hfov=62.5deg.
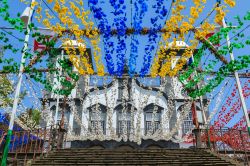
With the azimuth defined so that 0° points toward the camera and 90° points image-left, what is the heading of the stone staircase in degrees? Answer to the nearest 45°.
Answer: approximately 0°

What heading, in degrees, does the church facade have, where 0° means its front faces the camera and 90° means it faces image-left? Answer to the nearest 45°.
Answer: approximately 0°

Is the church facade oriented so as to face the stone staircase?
yes

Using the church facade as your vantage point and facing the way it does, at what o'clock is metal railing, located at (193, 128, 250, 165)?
The metal railing is roughly at 11 o'clock from the church facade.

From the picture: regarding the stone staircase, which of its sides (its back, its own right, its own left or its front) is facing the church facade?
back

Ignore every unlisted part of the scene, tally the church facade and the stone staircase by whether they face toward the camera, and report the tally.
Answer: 2

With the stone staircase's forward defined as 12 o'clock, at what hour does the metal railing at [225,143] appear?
The metal railing is roughly at 8 o'clock from the stone staircase.
